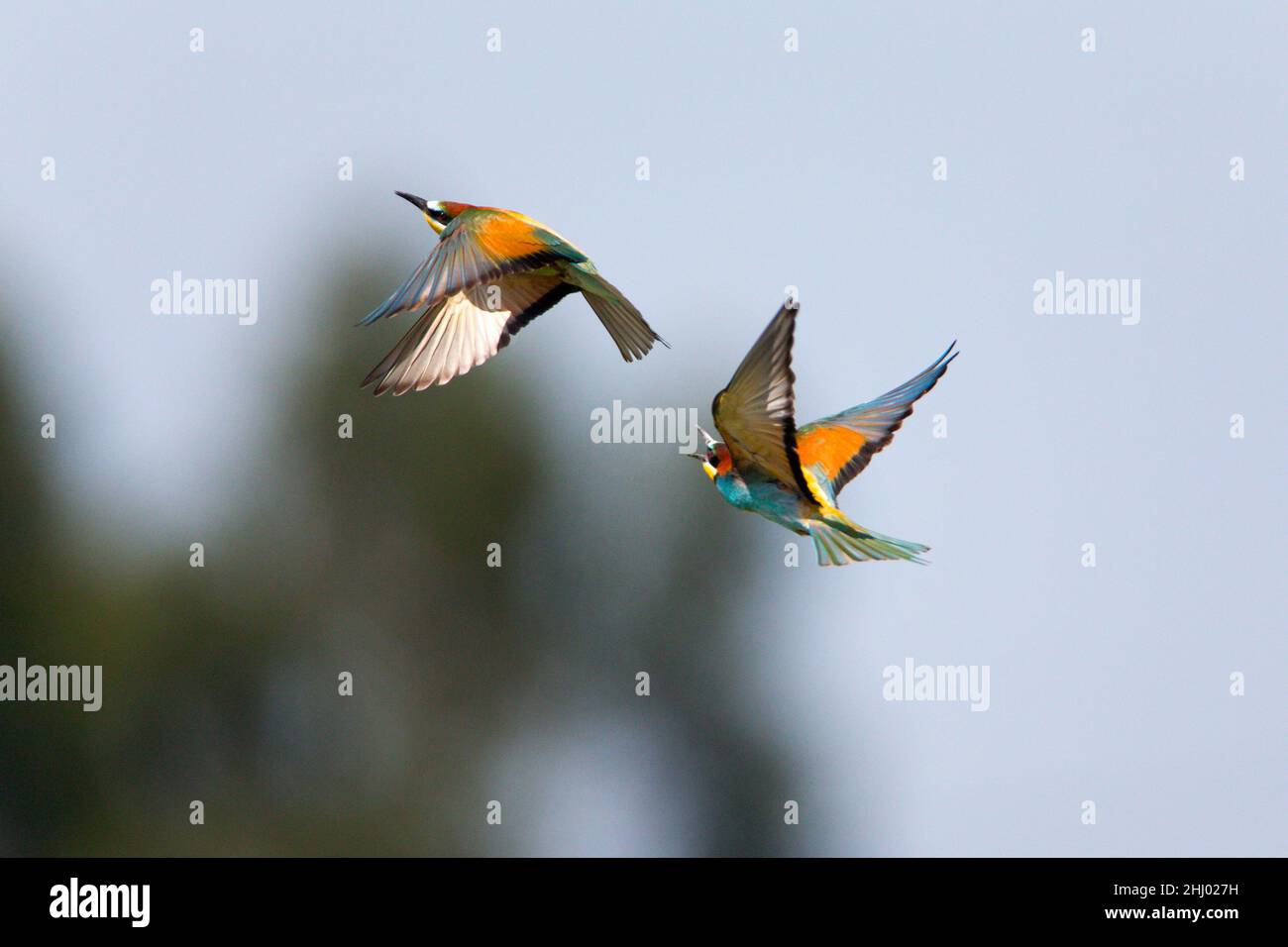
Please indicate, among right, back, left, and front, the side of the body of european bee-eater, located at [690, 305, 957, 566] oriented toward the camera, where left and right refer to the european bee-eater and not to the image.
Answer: left

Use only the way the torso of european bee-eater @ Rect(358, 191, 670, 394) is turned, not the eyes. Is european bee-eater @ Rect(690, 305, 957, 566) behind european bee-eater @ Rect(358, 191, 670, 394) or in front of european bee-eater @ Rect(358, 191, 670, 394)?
behind

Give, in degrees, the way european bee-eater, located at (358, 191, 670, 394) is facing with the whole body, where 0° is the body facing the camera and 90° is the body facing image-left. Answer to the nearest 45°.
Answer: approximately 90°

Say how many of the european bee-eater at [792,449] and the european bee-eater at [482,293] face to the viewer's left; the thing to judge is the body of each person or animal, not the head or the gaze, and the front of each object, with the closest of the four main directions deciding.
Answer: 2
